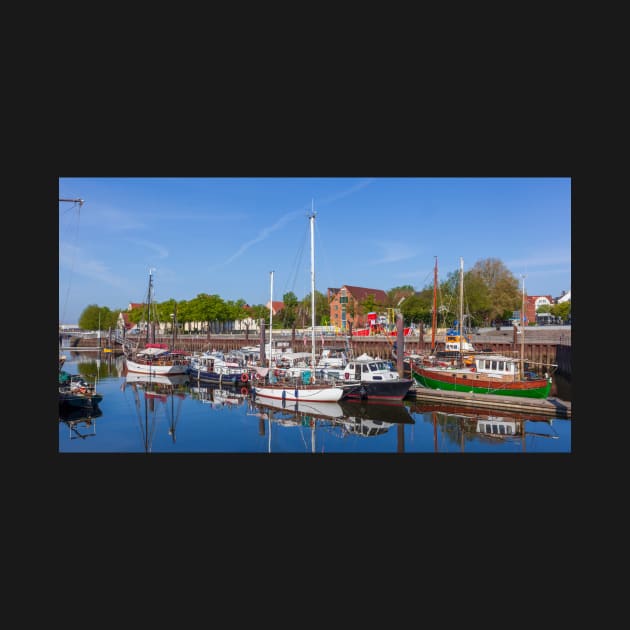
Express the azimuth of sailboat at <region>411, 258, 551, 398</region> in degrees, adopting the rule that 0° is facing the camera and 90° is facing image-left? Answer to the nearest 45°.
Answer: approximately 135°

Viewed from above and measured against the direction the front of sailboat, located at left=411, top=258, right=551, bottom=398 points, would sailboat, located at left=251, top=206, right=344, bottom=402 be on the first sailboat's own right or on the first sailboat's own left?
on the first sailboat's own left
